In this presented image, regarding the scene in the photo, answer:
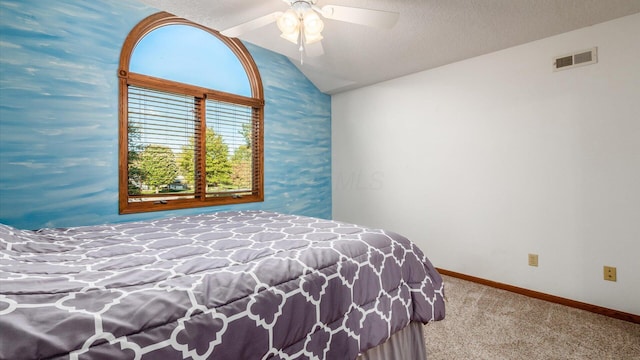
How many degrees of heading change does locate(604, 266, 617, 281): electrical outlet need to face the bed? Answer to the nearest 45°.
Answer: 0° — it already faces it

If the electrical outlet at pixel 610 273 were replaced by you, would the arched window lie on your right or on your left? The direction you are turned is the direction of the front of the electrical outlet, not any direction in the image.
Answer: on your right

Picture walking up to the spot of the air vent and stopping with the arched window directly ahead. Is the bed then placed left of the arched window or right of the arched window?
left

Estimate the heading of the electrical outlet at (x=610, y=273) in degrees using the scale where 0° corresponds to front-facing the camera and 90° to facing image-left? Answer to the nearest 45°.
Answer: approximately 0°

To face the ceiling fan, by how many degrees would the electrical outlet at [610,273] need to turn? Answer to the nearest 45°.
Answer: approximately 45° to its right
